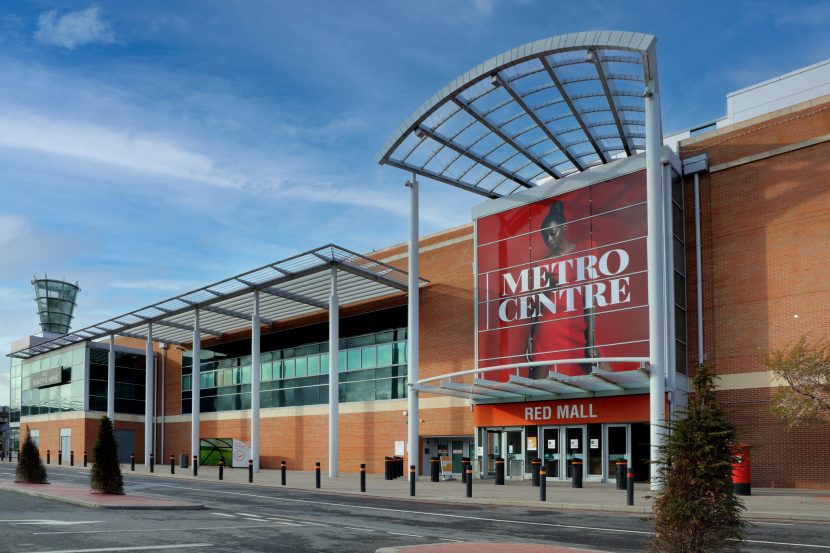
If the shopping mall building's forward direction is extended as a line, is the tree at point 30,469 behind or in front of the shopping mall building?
in front

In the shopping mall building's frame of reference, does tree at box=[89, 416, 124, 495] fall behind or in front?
in front

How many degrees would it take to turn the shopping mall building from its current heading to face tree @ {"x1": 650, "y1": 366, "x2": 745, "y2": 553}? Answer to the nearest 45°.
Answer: approximately 45° to its left

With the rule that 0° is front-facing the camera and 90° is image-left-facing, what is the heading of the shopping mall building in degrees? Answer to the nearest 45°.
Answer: approximately 45°
